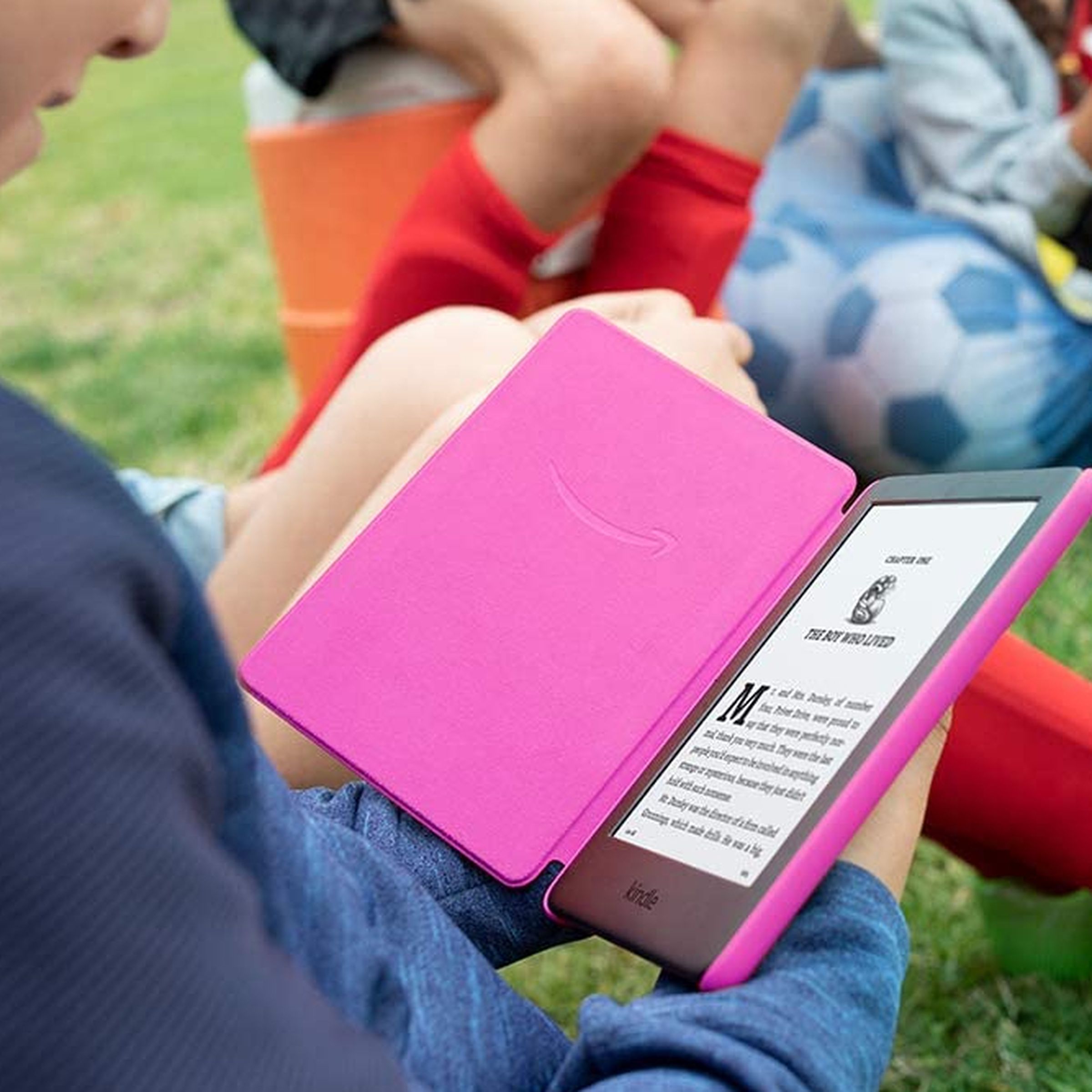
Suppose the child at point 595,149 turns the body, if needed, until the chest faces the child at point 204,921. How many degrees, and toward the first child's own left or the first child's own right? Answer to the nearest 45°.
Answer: approximately 45° to the first child's own right

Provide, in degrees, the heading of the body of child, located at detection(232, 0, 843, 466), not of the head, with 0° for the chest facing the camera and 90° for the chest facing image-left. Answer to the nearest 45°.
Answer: approximately 315°
